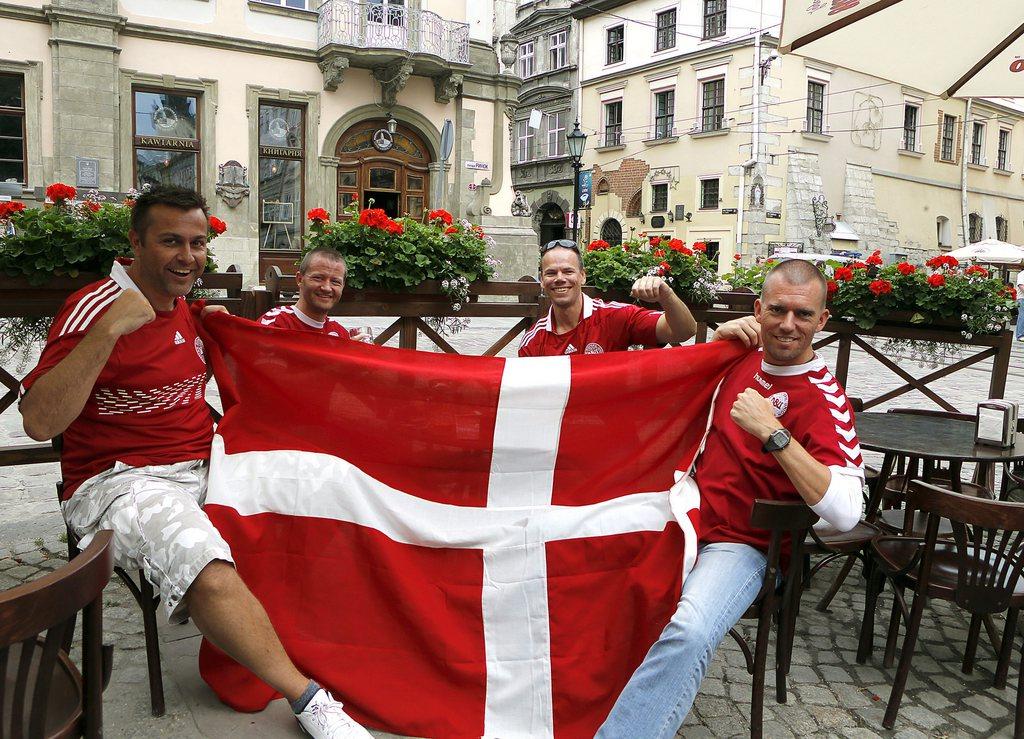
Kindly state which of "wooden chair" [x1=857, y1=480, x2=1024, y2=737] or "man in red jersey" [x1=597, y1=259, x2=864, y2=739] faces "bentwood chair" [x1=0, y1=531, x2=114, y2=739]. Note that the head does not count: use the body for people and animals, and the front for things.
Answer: the man in red jersey

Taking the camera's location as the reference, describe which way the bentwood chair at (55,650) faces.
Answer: facing away from the viewer and to the left of the viewer

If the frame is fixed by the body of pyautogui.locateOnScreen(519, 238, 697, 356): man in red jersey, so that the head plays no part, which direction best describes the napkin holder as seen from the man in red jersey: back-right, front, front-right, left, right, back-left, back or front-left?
left

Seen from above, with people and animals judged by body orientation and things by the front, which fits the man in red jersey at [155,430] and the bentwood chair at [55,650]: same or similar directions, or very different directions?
very different directions

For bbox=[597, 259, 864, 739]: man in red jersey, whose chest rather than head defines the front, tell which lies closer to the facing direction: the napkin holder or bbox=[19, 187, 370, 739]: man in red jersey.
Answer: the man in red jersey

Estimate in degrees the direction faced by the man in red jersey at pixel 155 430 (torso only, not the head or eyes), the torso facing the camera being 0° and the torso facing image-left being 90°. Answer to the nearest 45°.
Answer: approximately 315°

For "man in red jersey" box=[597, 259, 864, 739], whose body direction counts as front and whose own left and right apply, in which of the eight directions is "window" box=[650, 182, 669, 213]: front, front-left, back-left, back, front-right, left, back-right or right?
back-right

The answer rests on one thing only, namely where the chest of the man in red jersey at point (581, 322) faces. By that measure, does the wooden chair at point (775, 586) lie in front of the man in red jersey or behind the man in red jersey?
in front

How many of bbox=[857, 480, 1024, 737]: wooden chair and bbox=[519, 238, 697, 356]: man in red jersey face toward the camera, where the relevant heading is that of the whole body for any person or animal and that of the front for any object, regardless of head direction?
1
